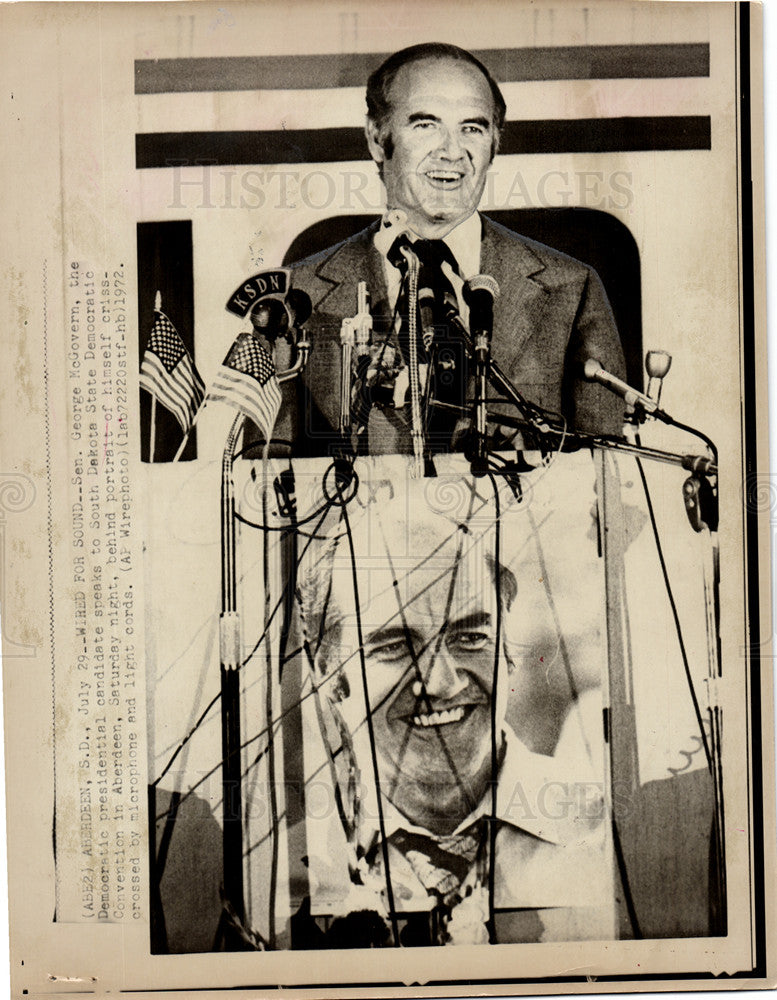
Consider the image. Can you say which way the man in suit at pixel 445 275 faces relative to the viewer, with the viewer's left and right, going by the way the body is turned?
facing the viewer
